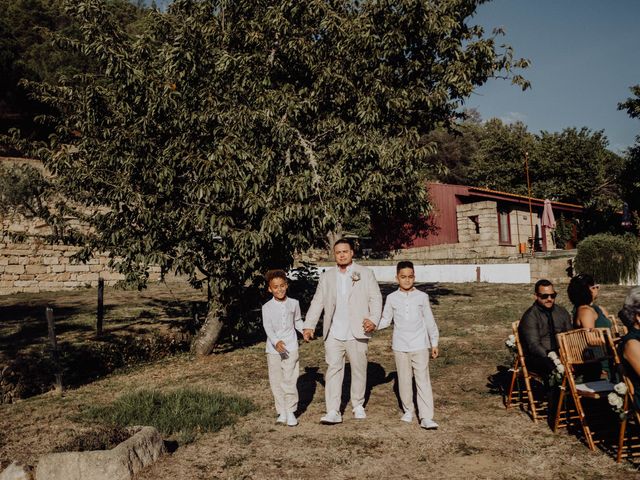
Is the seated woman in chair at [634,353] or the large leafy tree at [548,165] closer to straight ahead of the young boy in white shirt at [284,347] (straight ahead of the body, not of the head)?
the seated woman in chair

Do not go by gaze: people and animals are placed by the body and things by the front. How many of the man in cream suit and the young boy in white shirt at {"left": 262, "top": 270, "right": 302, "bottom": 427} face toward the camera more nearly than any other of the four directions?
2

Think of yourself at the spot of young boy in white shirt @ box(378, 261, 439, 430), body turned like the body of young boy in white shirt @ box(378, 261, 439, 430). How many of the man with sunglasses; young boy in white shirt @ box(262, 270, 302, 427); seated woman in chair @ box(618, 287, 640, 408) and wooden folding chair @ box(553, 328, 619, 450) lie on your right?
1

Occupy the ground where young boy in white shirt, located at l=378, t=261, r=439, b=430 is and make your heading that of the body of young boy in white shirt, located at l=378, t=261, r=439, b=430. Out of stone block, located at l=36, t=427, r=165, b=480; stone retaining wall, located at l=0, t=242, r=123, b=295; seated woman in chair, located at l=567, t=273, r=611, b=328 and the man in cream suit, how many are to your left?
1

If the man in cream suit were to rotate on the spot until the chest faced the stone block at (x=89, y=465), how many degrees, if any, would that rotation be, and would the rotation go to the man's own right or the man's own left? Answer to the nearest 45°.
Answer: approximately 45° to the man's own right

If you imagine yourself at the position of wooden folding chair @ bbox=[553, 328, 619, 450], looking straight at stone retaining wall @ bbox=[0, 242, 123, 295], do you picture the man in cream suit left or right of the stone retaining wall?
left

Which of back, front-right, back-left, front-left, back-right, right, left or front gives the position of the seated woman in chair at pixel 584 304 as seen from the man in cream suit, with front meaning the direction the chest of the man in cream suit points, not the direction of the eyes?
left

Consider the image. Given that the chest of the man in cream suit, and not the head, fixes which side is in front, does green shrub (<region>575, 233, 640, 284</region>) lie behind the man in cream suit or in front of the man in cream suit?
behind

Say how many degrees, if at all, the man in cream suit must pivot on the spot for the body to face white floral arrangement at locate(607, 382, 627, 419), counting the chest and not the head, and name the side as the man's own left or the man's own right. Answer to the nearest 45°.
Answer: approximately 45° to the man's own left

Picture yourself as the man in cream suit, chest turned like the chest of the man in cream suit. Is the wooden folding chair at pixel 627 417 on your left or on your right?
on your left
